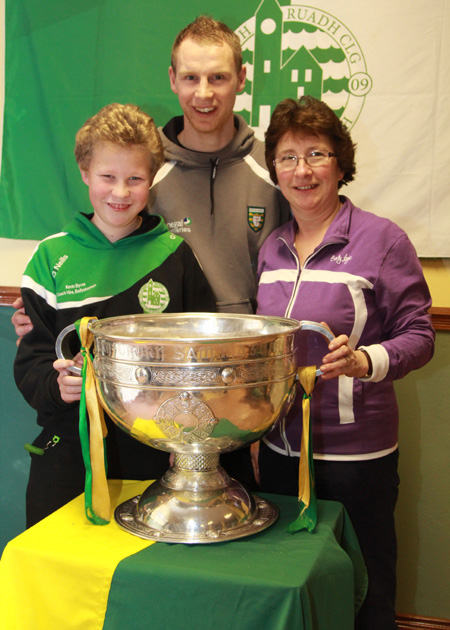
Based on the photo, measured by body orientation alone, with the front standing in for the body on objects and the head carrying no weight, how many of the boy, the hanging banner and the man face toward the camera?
3

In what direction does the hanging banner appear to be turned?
toward the camera

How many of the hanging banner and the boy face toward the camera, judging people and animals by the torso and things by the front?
2

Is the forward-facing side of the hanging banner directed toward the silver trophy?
yes

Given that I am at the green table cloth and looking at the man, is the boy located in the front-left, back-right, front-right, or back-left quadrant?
front-left

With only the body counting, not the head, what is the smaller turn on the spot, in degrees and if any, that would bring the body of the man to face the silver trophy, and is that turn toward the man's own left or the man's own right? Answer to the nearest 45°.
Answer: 0° — they already face it

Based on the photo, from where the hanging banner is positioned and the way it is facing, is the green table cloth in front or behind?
in front

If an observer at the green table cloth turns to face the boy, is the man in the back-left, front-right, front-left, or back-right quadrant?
front-right

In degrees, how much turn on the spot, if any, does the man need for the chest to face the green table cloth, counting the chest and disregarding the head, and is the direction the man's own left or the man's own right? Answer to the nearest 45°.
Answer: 0° — they already face it

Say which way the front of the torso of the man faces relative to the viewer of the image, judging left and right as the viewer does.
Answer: facing the viewer

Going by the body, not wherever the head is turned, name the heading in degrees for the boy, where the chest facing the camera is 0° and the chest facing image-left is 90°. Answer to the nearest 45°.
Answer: approximately 0°
